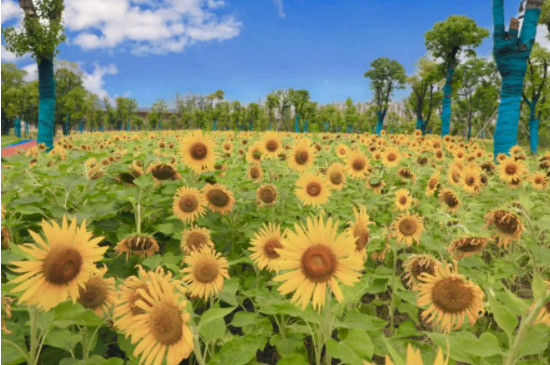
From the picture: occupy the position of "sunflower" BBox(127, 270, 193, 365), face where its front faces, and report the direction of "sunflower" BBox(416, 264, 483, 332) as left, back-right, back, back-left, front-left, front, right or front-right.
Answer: front-left

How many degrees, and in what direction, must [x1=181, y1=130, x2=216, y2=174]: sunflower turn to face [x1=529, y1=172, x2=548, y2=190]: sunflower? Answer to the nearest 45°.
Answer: approximately 90° to its left

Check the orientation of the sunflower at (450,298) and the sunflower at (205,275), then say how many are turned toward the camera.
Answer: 2

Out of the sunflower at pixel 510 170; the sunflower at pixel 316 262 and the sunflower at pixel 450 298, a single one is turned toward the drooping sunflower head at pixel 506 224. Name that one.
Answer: the sunflower at pixel 510 170

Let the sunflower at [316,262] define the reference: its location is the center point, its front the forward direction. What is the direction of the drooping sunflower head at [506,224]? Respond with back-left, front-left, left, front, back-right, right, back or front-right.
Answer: back-left

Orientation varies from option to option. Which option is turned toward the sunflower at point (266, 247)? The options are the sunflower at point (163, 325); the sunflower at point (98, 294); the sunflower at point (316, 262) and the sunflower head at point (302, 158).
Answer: the sunflower head

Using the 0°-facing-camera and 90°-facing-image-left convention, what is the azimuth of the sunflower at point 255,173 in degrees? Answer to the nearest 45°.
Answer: approximately 0°

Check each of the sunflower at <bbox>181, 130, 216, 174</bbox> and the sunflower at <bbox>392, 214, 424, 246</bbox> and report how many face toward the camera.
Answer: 2
